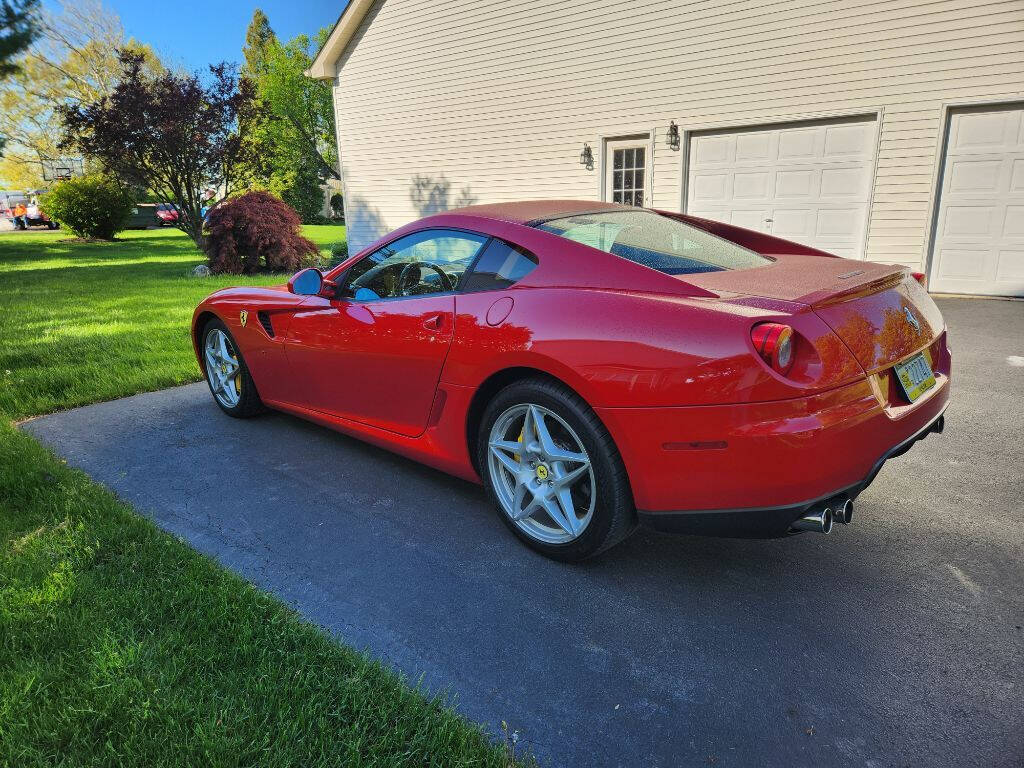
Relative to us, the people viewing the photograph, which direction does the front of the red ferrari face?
facing away from the viewer and to the left of the viewer

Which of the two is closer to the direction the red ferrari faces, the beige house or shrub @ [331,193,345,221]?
the shrub

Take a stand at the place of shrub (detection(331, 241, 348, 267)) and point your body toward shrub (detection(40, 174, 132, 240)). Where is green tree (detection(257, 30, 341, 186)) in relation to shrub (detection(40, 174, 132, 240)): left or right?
right

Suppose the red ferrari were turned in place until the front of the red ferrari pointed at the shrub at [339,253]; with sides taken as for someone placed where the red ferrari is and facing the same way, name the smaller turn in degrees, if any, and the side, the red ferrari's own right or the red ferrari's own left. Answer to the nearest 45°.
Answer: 0° — it already faces it

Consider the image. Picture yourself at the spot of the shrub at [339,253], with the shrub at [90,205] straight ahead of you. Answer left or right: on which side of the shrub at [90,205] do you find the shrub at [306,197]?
right

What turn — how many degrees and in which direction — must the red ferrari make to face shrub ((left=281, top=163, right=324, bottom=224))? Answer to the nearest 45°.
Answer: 0° — it already faces it

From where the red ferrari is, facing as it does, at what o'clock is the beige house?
The beige house is roughly at 2 o'clock from the red ferrari.

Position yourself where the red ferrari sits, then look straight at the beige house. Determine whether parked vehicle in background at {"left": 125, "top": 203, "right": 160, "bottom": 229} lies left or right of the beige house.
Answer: left

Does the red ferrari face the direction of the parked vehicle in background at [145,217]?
yes

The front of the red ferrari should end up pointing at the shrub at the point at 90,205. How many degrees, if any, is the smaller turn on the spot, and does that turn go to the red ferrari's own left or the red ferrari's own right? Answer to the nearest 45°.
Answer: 0° — it already faces it
